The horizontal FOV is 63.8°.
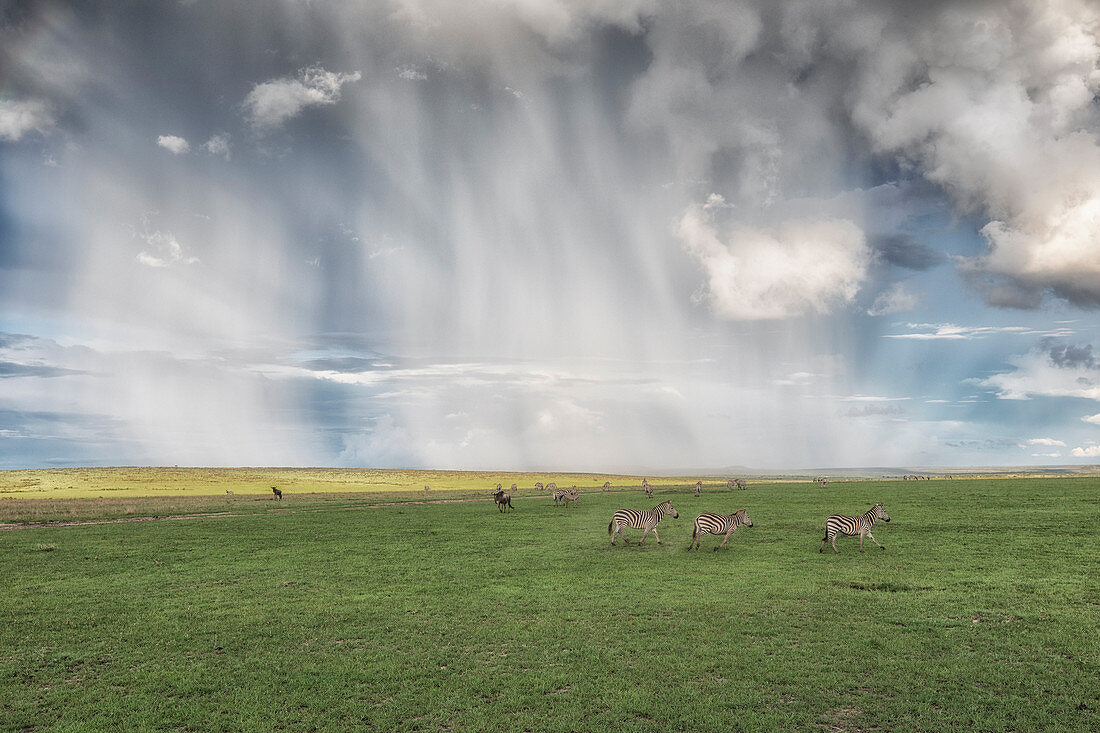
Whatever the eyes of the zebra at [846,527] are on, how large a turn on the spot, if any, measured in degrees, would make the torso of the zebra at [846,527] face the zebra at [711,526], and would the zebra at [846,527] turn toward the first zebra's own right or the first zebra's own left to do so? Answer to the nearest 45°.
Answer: approximately 180°

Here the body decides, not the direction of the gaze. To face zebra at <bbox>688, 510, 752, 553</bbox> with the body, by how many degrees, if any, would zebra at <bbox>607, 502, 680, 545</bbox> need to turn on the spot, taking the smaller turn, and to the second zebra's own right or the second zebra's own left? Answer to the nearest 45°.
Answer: approximately 45° to the second zebra's own right

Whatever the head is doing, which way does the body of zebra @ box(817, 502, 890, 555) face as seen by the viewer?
to the viewer's right

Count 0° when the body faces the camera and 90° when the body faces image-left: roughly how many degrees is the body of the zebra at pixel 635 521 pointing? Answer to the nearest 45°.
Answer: approximately 270°

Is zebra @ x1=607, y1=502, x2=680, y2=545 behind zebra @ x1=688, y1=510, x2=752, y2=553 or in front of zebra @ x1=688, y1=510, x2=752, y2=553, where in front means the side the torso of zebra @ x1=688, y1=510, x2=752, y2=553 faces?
behind

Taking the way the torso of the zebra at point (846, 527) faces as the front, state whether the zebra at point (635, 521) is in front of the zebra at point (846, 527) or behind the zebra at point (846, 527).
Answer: behind

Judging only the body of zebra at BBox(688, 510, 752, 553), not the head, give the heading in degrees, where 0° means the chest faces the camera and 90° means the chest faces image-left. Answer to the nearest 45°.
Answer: approximately 270°
